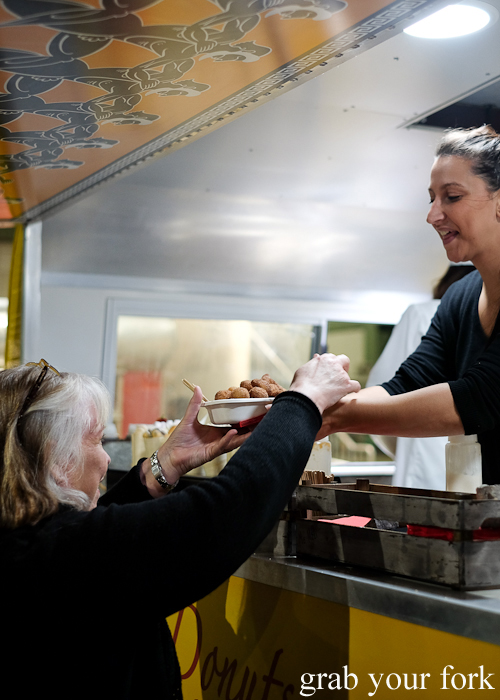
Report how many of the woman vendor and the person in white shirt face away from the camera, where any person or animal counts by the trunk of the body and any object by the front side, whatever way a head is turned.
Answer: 1

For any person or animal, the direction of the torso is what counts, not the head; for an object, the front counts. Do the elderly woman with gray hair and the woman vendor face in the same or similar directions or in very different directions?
very different directions

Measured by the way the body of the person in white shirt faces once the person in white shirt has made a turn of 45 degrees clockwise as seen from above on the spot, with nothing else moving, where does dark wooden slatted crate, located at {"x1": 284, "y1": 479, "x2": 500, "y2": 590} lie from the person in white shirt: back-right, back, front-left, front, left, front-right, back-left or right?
back-right

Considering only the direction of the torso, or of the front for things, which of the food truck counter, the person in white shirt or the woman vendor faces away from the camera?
the person in white shirt

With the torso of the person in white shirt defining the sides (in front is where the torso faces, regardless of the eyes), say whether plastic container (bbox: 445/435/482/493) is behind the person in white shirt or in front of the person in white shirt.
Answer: behind

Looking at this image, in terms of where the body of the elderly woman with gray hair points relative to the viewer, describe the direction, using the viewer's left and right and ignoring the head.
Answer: facing away from the viewer and to the right of the viewer

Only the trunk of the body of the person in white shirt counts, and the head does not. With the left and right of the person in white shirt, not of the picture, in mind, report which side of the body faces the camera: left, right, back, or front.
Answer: back

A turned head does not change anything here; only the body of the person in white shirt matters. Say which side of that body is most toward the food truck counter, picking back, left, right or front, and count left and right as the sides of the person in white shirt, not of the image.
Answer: back

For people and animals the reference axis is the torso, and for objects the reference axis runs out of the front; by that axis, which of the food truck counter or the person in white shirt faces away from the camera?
the person in white shirt

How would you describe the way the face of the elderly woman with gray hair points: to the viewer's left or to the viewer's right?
to the viewer's right
